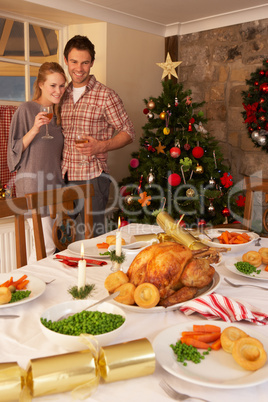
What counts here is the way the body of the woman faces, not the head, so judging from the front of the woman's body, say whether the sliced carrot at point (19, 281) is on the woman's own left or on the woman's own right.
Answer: on the woman's own right

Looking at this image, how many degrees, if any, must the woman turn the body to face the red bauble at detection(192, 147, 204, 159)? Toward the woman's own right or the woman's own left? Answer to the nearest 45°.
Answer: approximately 45° to the woman's own left

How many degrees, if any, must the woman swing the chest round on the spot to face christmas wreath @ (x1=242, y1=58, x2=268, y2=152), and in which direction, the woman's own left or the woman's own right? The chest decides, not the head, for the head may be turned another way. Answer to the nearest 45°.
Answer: approximately 45° to the woman's own left

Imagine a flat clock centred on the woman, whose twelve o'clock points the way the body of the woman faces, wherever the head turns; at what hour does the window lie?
The window is roughly at 7 o'clock from the woman.

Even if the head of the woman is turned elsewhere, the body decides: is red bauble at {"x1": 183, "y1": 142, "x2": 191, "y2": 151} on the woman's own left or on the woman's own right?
on the woman's own left

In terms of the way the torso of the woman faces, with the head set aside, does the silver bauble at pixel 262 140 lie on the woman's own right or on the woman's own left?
on the woman's own left

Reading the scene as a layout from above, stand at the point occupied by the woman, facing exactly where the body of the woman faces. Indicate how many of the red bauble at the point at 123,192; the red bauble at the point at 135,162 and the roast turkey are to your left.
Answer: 2

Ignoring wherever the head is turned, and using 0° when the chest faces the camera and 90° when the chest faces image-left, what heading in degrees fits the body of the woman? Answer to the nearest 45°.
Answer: approximately 315°

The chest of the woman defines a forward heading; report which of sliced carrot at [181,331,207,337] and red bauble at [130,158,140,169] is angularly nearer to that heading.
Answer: the sliced carrot
